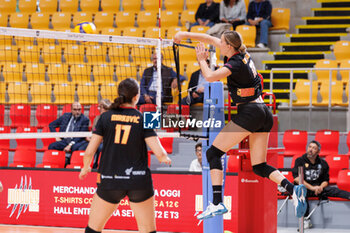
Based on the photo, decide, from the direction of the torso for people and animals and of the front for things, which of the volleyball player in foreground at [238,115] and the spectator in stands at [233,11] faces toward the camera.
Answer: the spectator in stands

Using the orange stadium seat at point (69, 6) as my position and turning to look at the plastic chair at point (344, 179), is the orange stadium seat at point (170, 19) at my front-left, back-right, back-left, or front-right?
front-left

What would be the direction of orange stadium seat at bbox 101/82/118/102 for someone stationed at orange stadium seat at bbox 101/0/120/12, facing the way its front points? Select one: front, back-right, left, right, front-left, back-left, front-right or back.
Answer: front

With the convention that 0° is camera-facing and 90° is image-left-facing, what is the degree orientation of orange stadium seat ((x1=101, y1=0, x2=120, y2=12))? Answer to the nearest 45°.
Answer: approximately 0°

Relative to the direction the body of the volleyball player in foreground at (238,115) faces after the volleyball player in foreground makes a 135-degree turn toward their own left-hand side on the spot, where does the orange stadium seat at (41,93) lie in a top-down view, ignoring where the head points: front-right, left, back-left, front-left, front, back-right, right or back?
back-right

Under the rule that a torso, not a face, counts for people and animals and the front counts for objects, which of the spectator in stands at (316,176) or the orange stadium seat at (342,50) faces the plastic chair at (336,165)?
the orange stadium seat

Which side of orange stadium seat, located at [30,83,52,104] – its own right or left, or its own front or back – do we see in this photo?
front

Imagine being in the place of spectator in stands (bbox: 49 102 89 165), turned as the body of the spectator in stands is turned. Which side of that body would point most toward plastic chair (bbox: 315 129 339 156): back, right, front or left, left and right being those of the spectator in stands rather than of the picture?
left

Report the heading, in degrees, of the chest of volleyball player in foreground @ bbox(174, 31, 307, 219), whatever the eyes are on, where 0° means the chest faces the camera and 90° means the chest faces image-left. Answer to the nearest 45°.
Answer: approximately 135°

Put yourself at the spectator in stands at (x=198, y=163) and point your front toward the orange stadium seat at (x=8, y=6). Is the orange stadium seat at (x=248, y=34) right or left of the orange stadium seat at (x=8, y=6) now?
right

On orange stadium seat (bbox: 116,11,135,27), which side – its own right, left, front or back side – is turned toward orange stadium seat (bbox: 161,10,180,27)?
left

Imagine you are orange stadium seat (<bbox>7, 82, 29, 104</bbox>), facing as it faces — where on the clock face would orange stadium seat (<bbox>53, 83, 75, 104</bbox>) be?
orange stadium seat (<bbox>53, 83, 75, 104</bbox>) is roughly at 10 o'clock from orange stadium seat (<bbox>7, 82, 29, 104</bbox>).

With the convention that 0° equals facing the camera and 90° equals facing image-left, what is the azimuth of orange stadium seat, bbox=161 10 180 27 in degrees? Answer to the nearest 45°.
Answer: approximately 0°

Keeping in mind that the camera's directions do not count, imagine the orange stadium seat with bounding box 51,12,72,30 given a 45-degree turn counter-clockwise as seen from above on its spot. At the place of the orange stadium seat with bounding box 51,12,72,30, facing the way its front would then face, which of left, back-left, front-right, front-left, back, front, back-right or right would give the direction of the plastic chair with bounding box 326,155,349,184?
front

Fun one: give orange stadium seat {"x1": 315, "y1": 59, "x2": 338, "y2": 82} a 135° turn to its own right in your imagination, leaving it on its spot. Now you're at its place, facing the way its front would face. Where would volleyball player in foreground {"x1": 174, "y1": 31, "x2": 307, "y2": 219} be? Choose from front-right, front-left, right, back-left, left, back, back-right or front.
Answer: back-left

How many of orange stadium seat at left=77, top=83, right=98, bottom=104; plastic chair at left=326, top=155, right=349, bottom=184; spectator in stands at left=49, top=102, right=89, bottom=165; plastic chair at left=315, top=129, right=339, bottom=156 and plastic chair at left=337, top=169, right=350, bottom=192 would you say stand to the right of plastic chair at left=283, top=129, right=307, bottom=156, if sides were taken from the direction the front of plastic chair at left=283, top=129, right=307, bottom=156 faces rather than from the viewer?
2

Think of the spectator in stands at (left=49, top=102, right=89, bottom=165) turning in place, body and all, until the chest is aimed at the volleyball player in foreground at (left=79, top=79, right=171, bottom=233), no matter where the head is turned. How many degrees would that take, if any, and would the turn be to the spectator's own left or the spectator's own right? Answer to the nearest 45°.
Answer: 0° — they already face them

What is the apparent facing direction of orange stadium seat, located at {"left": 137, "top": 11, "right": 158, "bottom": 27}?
toward the camera
